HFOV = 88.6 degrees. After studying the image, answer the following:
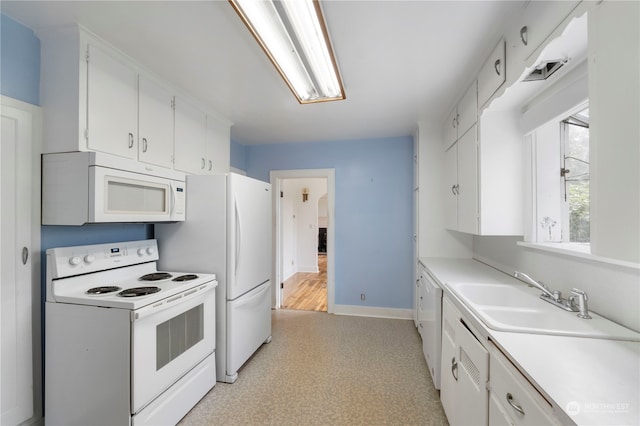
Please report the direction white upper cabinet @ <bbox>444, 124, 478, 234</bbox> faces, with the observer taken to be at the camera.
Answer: facing to the left of the viewer

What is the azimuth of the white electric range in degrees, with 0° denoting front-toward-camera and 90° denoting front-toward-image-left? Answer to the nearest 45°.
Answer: approximately 315°

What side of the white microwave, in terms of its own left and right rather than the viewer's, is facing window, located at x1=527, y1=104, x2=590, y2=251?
front

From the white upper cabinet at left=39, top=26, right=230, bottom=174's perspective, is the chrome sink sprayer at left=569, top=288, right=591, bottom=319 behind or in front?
in front

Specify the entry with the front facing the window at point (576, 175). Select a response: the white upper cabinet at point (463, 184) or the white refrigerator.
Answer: the white refrigerator

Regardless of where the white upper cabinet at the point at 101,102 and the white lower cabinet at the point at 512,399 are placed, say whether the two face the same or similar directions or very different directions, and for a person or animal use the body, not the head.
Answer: very different directions

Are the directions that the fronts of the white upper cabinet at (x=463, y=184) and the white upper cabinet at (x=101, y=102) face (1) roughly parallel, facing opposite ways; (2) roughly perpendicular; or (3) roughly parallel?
roughly parallel, facing opposite ways

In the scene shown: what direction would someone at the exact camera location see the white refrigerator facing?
facing the viewer and to the right of the viewer

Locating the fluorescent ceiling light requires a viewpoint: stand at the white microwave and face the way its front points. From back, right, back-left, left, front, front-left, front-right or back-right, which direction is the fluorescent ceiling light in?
front

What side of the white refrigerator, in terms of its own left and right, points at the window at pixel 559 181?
front

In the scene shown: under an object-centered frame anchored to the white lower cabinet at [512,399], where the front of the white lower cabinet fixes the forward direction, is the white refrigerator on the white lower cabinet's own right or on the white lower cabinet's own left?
on the white lower cabinet's own right

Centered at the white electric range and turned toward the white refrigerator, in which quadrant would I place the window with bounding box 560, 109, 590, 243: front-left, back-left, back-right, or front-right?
front-right

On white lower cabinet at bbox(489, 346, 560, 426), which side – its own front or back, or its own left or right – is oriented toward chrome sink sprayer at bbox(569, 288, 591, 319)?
right

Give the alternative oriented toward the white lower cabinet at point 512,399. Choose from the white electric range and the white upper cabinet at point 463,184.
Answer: the white electric range

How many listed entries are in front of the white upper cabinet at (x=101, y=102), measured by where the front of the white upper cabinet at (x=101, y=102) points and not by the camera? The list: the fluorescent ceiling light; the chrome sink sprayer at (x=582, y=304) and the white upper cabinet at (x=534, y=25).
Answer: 3
